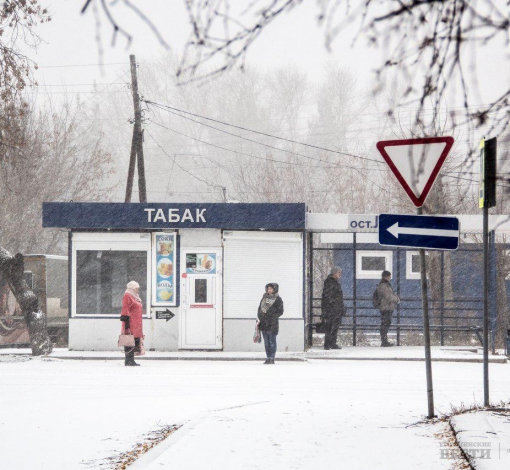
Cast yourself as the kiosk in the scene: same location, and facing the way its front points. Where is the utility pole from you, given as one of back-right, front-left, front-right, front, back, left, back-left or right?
back

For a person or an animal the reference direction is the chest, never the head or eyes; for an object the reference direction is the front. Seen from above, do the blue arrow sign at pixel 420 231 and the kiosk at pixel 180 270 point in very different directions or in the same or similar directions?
same or similar directions

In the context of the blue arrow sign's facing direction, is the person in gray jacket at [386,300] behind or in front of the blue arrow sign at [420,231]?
behind

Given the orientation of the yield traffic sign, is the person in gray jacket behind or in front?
behind

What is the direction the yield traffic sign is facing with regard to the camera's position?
facing the viewer

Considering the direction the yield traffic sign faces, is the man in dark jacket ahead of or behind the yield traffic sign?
behind

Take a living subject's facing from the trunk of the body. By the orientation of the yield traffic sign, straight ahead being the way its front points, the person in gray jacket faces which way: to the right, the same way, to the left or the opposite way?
to the left

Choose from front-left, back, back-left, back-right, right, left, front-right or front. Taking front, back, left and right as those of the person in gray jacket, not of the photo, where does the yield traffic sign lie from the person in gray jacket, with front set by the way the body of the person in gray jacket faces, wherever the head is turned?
right

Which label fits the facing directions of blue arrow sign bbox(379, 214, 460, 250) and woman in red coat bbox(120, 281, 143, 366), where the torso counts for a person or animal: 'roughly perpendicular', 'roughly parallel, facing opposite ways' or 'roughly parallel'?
roughly perpendicular

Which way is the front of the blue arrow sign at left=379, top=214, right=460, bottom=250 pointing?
toward the camera
